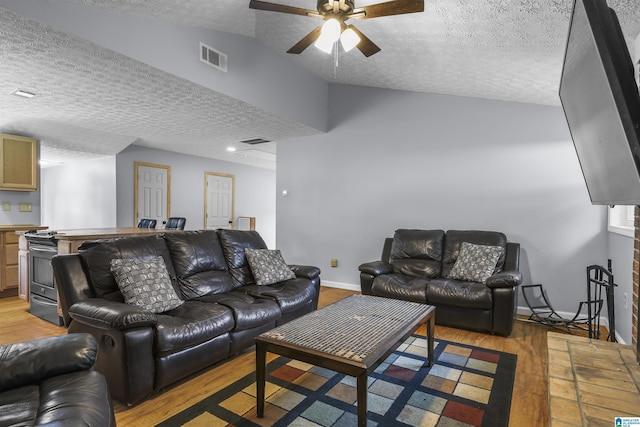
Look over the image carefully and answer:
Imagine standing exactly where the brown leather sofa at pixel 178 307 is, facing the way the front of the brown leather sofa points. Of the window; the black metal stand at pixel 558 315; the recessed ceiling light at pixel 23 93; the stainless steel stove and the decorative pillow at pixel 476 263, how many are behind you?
2

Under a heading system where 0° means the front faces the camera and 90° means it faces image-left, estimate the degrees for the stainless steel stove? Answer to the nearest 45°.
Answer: approximately 45°

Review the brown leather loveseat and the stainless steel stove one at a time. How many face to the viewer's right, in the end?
0

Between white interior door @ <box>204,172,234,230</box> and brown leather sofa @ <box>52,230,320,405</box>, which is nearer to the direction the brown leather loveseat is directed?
the brown leather sofa

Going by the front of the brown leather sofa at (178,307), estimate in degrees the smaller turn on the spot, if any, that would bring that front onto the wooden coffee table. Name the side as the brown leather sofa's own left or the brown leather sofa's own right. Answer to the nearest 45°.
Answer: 0° — it already faces it

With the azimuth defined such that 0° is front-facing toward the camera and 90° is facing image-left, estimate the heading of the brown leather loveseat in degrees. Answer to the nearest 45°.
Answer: approximately 45°

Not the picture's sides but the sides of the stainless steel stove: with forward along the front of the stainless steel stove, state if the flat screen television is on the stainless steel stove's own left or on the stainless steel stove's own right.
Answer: on the stainless steel stove's own left

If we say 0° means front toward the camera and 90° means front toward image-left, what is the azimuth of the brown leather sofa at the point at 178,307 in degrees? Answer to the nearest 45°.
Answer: approximately 315°

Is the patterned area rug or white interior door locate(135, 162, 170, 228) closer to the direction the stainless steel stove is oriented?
the patterned area rug

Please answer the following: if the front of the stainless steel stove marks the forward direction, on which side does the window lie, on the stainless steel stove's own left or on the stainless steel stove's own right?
on the stainless steel stove's own left

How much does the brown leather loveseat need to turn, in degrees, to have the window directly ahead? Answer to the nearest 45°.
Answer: approximately 135° to its left

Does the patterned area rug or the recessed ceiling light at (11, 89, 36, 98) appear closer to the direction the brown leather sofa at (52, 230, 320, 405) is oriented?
the patterned area rug

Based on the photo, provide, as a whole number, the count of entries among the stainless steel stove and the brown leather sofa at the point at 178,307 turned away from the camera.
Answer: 0

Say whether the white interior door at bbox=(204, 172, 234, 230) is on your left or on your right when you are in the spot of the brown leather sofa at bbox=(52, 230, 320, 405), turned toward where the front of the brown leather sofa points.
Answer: on your left

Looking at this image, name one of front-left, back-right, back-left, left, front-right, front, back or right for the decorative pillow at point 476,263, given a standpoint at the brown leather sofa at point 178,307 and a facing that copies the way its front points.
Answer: front-left

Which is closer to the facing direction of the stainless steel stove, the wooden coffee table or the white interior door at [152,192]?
the wooden coffee table
